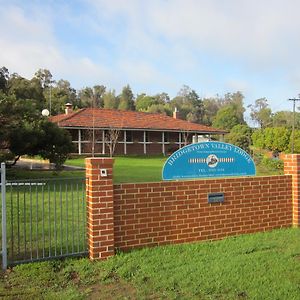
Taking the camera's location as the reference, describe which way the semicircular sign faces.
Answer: facing the viewer

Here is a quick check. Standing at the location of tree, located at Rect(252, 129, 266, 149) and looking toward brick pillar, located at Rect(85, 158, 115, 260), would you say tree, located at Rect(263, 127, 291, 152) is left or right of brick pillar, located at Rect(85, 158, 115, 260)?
left

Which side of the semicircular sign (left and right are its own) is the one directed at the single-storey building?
back

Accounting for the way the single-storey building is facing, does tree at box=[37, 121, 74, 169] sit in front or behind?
in front

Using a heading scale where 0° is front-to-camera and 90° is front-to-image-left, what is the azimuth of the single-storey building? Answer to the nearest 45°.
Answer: approximately 0°

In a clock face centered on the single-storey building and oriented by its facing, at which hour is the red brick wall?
The red brick wall is roughly at 12 o'clock from the single-storey building.

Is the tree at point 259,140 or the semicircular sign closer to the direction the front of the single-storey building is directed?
the semicircular sign

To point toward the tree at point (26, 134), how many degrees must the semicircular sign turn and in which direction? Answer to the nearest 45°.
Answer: approximately 135° to its right

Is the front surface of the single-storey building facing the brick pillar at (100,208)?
yes

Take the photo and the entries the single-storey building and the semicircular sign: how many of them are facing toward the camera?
2

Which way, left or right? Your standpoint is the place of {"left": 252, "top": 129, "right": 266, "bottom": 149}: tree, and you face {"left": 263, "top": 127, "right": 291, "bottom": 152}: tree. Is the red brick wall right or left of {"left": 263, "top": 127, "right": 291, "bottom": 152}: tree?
right

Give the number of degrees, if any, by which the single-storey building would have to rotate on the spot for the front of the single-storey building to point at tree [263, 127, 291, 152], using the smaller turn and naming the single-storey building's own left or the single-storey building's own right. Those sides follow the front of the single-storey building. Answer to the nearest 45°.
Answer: approximately 90° to the single-storey building's own left
